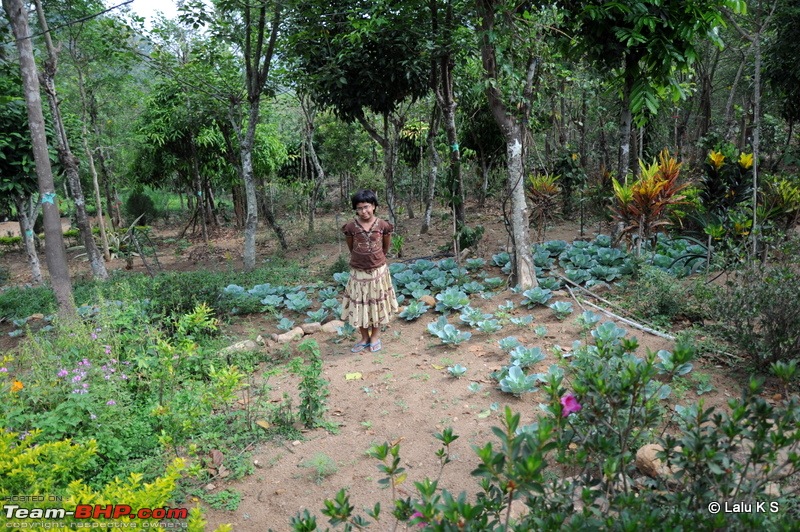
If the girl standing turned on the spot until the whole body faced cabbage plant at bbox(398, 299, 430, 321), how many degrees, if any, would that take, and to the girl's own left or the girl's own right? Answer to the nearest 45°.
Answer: approximately 135° to the girl's own left

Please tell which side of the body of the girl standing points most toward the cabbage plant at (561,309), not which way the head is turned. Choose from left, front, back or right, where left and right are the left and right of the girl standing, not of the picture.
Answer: left

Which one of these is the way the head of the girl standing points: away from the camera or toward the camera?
toward the camera

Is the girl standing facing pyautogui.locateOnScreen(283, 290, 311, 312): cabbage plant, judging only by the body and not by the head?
no

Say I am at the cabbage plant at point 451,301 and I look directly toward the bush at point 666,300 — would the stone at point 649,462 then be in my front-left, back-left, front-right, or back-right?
front-right

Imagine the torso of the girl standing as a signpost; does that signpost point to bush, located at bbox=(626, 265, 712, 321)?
no

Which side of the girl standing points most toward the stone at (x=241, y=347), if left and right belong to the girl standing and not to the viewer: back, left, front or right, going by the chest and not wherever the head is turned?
right

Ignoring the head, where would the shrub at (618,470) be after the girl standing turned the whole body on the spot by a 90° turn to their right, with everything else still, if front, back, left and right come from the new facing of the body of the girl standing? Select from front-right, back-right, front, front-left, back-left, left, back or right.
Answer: left

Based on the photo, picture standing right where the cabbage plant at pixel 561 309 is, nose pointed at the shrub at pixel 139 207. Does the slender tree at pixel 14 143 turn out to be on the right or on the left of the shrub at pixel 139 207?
left

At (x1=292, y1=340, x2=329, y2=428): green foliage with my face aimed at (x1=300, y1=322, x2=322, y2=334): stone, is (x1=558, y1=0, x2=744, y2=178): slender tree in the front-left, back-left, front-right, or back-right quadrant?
front-right

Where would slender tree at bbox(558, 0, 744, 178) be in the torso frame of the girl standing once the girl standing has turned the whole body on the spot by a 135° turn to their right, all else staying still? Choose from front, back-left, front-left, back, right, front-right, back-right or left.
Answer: back-right

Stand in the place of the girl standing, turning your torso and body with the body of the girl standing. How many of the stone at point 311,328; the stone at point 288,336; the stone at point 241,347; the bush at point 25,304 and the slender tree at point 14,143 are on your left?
0

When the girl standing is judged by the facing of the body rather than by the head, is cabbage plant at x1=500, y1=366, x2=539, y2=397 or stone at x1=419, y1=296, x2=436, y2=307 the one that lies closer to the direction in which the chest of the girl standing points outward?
the cabbage plant

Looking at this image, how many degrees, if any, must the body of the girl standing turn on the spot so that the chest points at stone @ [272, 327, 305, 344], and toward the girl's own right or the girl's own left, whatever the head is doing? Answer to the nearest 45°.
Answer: approximately 135° to the girl's own right

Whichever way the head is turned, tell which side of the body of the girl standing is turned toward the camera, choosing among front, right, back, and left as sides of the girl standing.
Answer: front

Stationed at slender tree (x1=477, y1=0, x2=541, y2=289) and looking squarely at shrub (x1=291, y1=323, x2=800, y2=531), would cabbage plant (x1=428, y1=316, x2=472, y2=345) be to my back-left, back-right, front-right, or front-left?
front-right

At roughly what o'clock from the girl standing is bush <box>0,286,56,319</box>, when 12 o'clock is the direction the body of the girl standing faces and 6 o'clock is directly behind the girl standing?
The bush is roughly at 4 o'clock from the girl standing.

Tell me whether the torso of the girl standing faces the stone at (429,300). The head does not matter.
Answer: no
